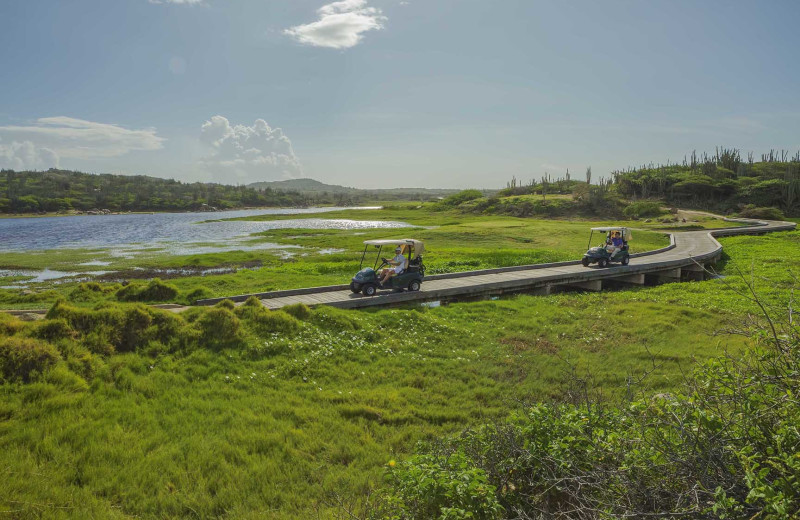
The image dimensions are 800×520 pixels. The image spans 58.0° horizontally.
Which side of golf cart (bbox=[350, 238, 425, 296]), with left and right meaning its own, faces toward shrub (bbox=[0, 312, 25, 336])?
front

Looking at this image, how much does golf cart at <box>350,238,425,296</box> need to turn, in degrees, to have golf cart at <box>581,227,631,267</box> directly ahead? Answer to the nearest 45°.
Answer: approximately 180°

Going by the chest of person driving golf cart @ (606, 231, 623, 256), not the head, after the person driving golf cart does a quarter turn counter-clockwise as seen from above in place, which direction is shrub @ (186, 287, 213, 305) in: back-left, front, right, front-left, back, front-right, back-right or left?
right

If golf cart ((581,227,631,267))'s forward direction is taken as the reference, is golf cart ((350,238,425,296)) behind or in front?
in front

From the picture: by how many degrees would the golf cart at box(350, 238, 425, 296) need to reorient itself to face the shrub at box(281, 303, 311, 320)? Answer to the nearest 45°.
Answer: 0° — it already faces it

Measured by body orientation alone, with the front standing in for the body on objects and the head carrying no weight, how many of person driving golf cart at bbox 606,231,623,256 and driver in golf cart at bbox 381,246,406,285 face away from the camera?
0

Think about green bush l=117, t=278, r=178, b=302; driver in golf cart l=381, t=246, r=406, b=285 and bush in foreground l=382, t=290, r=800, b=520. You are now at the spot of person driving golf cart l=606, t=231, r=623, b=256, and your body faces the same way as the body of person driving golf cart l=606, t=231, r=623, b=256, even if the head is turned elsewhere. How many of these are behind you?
0

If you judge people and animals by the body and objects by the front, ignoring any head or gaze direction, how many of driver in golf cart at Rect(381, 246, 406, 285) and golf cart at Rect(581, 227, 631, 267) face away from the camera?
0

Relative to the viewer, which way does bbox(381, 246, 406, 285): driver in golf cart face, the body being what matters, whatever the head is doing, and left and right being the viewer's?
facing the viewer and to the left of the viewer

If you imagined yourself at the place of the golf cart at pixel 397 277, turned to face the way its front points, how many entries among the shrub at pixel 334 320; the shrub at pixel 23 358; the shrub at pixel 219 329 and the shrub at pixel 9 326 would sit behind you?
0

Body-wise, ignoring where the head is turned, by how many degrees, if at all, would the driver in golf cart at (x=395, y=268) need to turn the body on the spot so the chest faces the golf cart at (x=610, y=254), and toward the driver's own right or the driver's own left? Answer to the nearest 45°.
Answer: approximately 180°

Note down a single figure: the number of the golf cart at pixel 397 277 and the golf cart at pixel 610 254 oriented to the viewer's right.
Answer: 0

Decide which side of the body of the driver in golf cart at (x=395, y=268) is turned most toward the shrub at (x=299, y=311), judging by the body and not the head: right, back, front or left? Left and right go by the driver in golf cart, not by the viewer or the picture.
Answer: front
